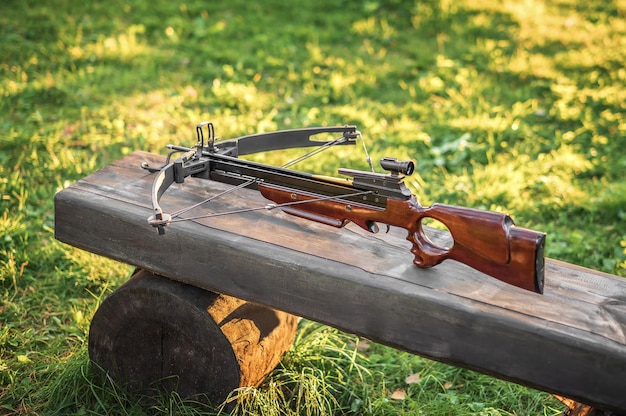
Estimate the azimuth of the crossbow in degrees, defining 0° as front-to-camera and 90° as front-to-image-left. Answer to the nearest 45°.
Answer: approximately 135°

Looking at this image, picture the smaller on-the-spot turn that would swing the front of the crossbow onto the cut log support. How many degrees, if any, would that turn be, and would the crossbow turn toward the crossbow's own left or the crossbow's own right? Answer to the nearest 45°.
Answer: approximately 45° to the crossbow's own left
